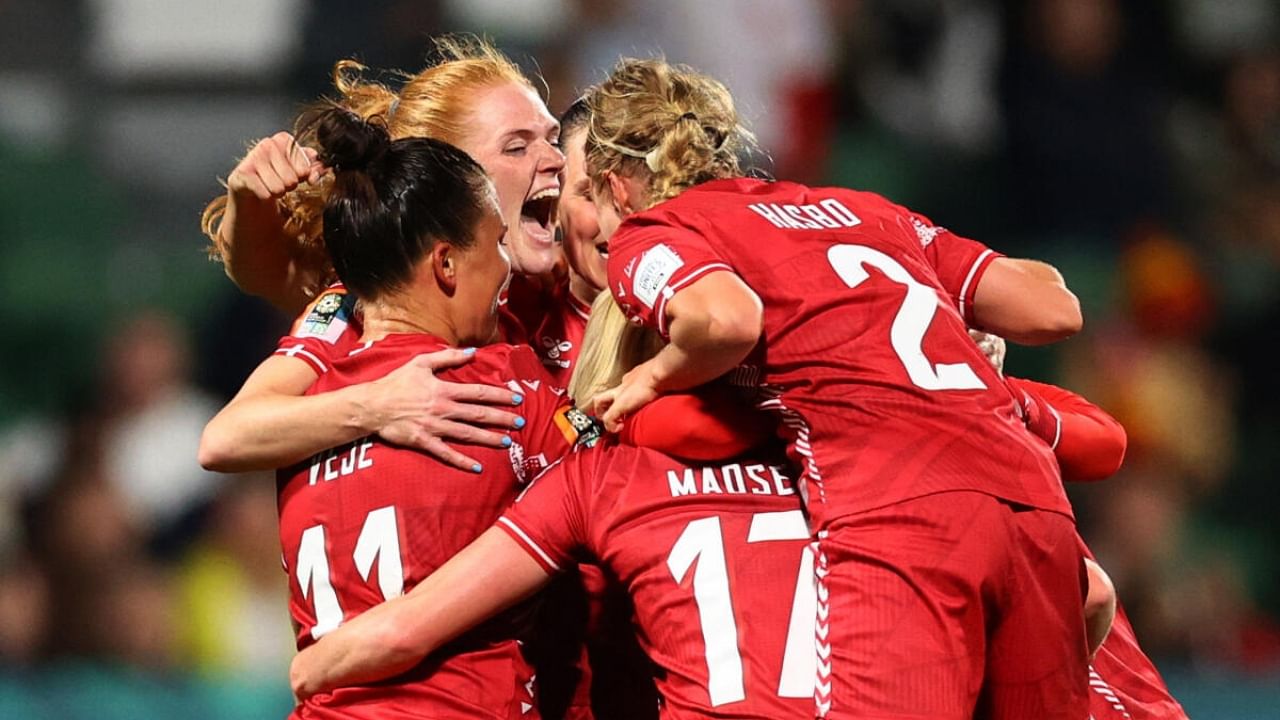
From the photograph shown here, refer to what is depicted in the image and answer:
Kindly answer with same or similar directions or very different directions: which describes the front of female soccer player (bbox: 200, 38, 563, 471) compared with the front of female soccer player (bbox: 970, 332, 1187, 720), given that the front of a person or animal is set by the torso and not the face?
very different directions

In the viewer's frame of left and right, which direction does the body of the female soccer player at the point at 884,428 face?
facing away from the viewer and to the left of the viewer

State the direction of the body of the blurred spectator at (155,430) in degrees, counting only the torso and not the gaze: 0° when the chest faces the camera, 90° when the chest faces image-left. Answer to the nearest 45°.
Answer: approximately 0°

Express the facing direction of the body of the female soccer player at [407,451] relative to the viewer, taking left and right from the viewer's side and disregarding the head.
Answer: facing away from the viewer and to the right of the viewer

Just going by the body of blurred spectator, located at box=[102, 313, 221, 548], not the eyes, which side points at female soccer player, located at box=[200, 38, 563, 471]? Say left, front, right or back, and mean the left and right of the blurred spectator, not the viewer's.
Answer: front

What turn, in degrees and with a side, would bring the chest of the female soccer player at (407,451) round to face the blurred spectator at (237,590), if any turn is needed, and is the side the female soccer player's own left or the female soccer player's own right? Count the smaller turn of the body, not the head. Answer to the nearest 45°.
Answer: approximately 45° to the female soccer player's own left

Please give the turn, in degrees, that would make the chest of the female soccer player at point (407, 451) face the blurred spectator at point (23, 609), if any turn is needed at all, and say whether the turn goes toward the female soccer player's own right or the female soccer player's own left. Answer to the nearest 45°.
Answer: approximately 90° to the female soccer player's own left

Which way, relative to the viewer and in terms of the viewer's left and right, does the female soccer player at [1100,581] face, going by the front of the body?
facing to the left of the viewer

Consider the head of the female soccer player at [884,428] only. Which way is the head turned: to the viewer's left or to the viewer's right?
to the viewer's left

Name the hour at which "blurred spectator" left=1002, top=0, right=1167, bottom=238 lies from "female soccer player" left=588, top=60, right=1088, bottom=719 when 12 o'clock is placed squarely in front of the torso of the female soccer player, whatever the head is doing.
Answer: The blurred spectator is roughly at 2 o'clock from the female soccer player.

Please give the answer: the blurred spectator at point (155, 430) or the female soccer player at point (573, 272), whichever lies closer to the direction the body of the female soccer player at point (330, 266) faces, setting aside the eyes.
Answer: the female soccer player

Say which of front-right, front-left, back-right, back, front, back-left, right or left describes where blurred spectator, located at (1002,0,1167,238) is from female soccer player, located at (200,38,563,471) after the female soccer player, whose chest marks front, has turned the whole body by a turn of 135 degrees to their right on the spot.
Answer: back-right
